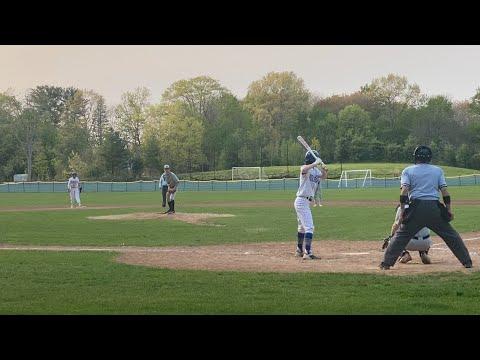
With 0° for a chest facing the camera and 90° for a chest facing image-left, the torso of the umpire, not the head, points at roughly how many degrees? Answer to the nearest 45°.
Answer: approximately 180°

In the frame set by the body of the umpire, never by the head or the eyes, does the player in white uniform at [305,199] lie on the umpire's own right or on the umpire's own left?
on the umpire's own left
